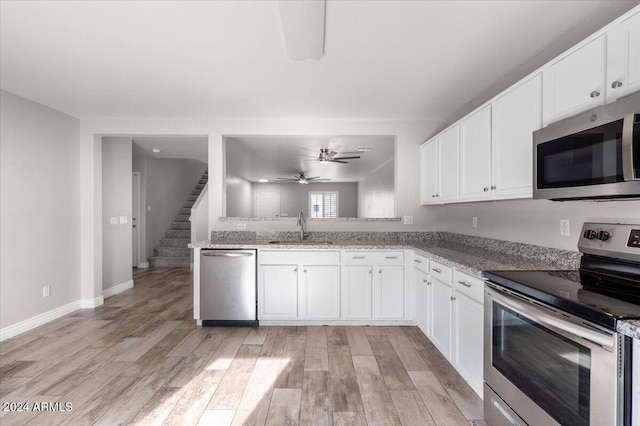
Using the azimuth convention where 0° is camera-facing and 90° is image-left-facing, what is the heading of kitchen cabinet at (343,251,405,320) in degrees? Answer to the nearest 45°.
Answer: approximately 0°

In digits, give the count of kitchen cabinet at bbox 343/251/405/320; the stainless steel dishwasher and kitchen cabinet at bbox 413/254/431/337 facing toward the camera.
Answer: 2

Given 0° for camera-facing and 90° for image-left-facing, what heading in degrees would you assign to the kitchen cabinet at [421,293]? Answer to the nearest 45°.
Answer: approximately 90°

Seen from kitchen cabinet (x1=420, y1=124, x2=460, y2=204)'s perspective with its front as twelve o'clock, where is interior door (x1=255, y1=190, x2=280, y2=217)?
The interior door is roughly at 3 o'clock from the kitchen cabinet.

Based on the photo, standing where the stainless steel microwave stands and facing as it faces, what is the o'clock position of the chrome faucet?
The chrome faucet is roughly at 2 o'clock from the stainless steel microwave.

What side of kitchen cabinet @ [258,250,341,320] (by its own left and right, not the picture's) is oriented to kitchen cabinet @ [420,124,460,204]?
left

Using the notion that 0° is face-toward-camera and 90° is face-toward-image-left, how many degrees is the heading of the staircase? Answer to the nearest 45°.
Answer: approximately 0°

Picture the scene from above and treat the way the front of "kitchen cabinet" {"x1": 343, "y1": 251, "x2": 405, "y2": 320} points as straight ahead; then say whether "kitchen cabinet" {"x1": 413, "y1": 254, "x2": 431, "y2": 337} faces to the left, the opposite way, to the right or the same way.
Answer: to the right
